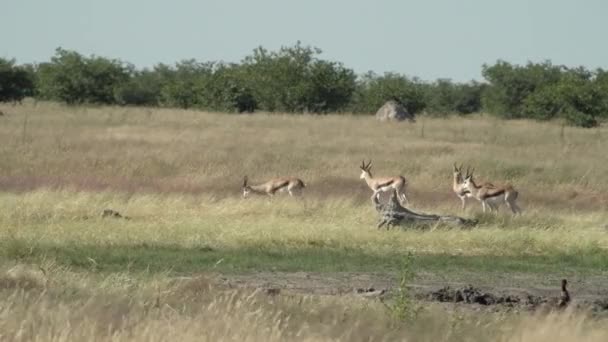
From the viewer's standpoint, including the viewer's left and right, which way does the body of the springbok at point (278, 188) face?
facing to the left of the viewer

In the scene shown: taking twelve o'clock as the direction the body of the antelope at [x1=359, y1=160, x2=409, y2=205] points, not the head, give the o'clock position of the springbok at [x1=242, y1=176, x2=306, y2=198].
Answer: The springbok is roughly at 12 o'clock from the antelope.

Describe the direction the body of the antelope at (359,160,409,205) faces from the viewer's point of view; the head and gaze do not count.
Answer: to the viewer's left

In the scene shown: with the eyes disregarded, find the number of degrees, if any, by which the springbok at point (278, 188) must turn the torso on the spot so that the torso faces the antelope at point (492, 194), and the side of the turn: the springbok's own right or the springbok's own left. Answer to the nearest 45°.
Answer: approximately 180°

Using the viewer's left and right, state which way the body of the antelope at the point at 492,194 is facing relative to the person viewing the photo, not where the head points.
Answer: facing to the left of the viewer

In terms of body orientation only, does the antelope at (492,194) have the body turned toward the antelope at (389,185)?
yes

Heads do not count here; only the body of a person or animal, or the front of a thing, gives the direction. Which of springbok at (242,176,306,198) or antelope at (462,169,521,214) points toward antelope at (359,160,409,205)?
antelope at (462,169,521,214)

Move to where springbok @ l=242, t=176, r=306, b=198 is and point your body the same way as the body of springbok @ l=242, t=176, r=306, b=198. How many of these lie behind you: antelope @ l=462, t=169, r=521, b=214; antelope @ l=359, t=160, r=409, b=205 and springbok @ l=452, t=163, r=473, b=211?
3

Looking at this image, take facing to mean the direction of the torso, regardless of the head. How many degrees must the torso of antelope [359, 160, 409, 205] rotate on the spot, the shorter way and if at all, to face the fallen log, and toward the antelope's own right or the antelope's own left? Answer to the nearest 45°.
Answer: approximately 90° to the antelope's own left

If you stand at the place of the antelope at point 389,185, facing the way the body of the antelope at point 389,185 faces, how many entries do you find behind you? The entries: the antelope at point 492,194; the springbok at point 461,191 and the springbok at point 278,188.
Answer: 2

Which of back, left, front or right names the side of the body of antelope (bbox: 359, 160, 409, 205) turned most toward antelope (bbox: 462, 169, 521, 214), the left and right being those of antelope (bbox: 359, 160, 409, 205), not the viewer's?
back
